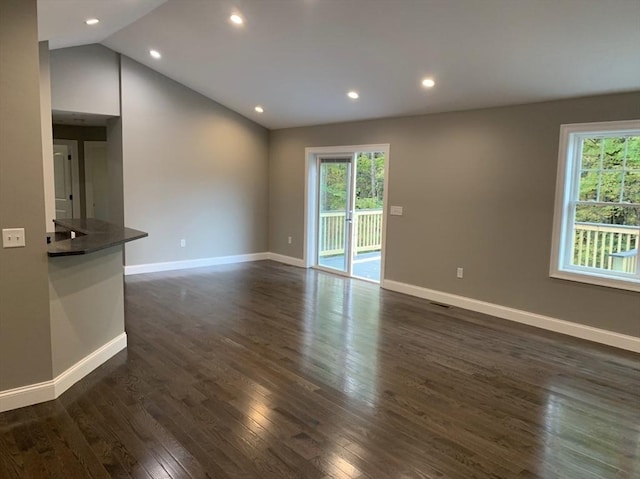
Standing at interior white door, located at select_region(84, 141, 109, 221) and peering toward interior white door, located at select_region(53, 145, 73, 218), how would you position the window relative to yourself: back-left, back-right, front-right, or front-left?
back-left

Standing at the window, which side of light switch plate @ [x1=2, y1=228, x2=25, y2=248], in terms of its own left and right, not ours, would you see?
left

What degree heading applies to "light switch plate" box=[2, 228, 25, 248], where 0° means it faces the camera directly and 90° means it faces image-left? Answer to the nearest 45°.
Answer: approximately 0°

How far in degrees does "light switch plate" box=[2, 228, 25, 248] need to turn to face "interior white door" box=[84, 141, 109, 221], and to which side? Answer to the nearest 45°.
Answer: approximately 180°

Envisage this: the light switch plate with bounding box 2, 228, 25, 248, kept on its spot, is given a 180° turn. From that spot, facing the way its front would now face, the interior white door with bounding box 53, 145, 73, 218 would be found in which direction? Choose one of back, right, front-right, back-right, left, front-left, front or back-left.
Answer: front

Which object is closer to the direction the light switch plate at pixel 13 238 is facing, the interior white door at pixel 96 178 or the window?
the window
